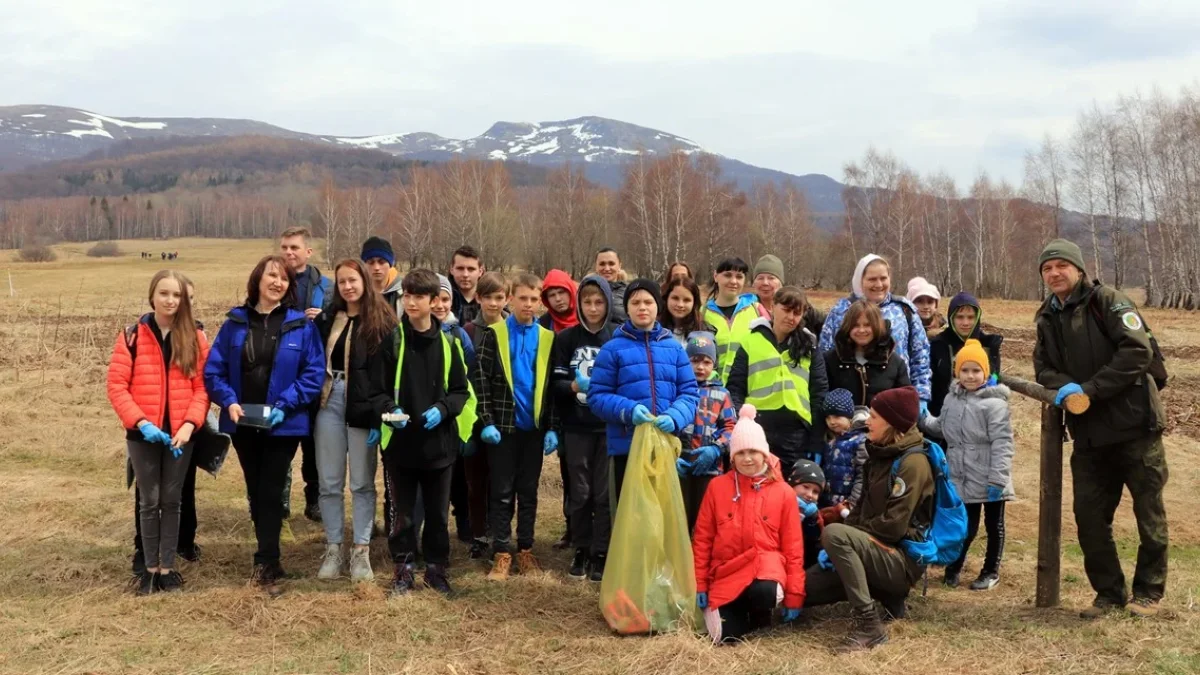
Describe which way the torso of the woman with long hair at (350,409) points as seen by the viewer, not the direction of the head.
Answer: toward the camera

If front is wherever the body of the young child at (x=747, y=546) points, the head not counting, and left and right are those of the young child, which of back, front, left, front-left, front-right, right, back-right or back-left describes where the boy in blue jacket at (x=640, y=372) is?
back-right

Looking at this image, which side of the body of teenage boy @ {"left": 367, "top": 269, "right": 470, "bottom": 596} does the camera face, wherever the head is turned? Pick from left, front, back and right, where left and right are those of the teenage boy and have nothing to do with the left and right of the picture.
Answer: front

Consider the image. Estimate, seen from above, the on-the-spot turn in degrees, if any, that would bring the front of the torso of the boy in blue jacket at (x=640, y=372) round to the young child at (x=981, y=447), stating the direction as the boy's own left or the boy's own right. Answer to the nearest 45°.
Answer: approximately 90° to the boy's own left

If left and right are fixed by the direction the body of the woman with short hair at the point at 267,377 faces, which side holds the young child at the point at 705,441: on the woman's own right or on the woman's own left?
on the woman's own left

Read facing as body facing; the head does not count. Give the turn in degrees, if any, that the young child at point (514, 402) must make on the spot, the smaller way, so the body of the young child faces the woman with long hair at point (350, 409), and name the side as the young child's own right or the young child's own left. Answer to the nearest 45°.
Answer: approximately 90° to the young child's own right

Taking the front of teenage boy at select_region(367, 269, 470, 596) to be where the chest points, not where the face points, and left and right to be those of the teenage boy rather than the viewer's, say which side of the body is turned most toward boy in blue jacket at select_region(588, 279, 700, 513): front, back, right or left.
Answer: left

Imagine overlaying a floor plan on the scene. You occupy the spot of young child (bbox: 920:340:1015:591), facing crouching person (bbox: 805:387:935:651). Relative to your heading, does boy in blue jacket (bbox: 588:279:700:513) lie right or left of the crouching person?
right

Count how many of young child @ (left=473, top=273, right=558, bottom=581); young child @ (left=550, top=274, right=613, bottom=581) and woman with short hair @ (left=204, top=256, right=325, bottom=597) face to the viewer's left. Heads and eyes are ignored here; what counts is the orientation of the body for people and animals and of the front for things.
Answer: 0

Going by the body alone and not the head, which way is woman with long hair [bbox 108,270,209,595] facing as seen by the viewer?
toward the camera
